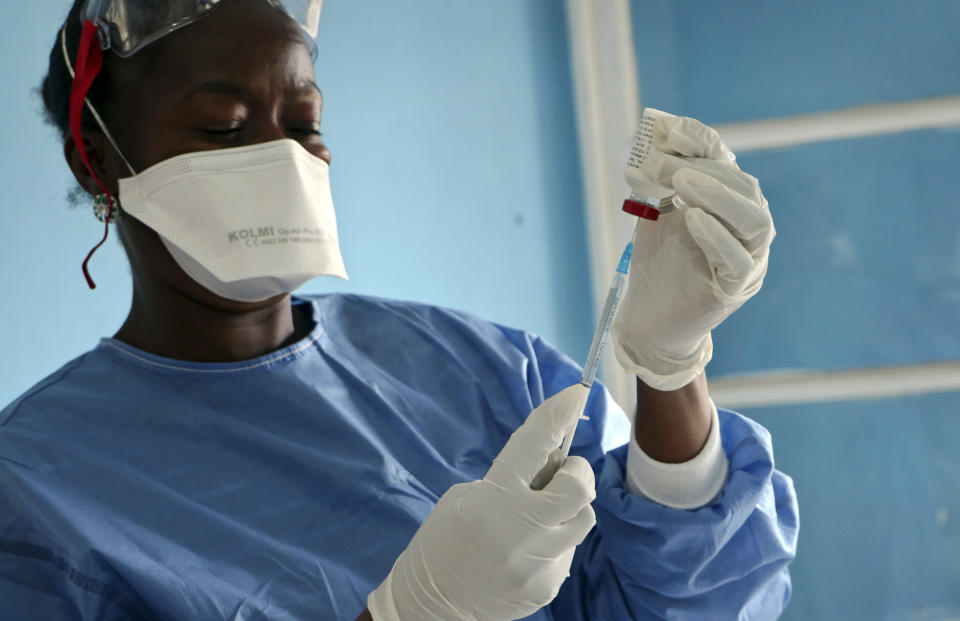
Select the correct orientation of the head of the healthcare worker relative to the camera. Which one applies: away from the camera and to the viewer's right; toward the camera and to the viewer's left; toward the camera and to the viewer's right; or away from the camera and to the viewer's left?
toward the camera and to the viewer's right
